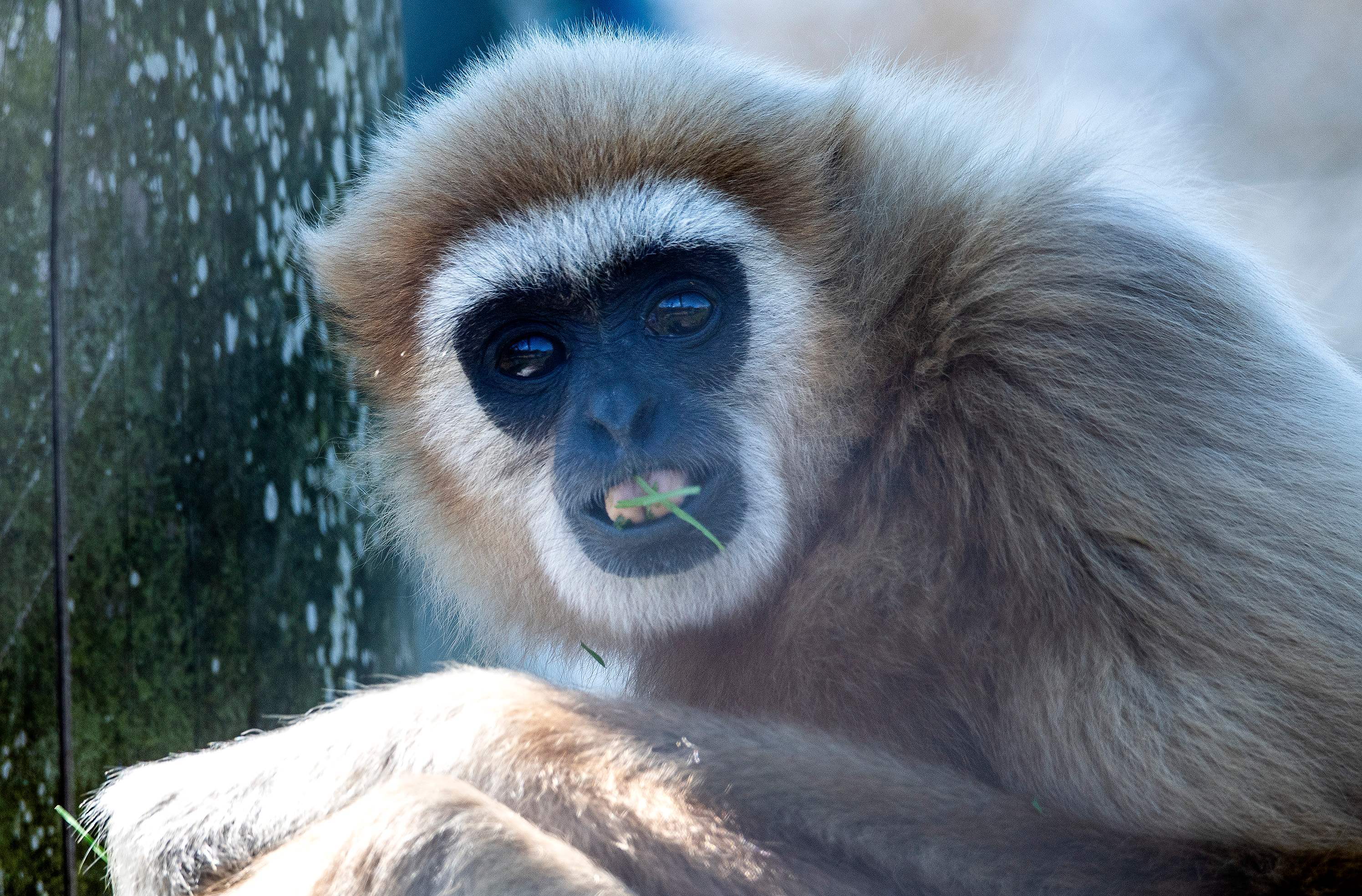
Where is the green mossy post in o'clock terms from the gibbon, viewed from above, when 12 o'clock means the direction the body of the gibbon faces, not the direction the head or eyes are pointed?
The green mossy post is roughly at 2 o'clock from the gibbon.

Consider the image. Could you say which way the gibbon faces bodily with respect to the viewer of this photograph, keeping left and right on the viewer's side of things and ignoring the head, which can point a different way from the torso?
facing the viewer and to the left of the viewer

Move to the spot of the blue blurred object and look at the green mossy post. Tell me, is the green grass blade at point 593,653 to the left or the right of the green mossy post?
left

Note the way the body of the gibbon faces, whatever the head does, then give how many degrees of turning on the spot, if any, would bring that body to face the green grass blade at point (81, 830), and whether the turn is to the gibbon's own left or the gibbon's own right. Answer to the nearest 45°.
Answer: approximately 45° to the gibbon's own right

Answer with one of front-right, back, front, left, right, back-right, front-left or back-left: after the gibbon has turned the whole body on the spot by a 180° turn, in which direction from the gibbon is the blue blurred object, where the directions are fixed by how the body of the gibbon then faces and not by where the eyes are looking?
left
